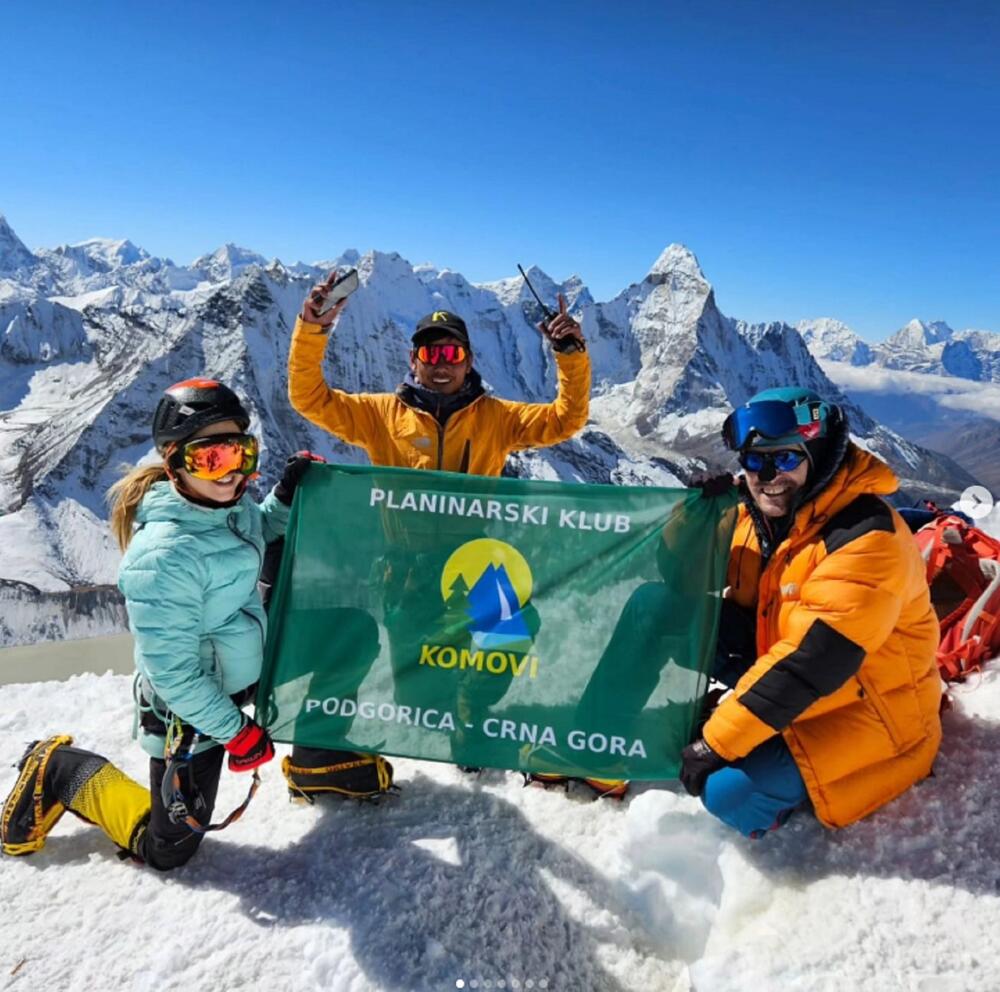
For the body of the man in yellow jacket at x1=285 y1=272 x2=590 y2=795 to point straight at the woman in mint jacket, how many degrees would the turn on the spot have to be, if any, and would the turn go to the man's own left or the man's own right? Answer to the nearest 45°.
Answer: approximately 45° to the man's own right

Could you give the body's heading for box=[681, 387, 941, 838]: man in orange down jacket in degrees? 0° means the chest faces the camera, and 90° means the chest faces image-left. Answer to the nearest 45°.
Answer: approximately 45°

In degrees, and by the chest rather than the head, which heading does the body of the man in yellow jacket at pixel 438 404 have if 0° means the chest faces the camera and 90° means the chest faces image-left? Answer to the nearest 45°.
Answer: approximately 0°

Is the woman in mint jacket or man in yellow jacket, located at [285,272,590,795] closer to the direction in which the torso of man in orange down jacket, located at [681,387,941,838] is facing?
the woman in mint jacket
